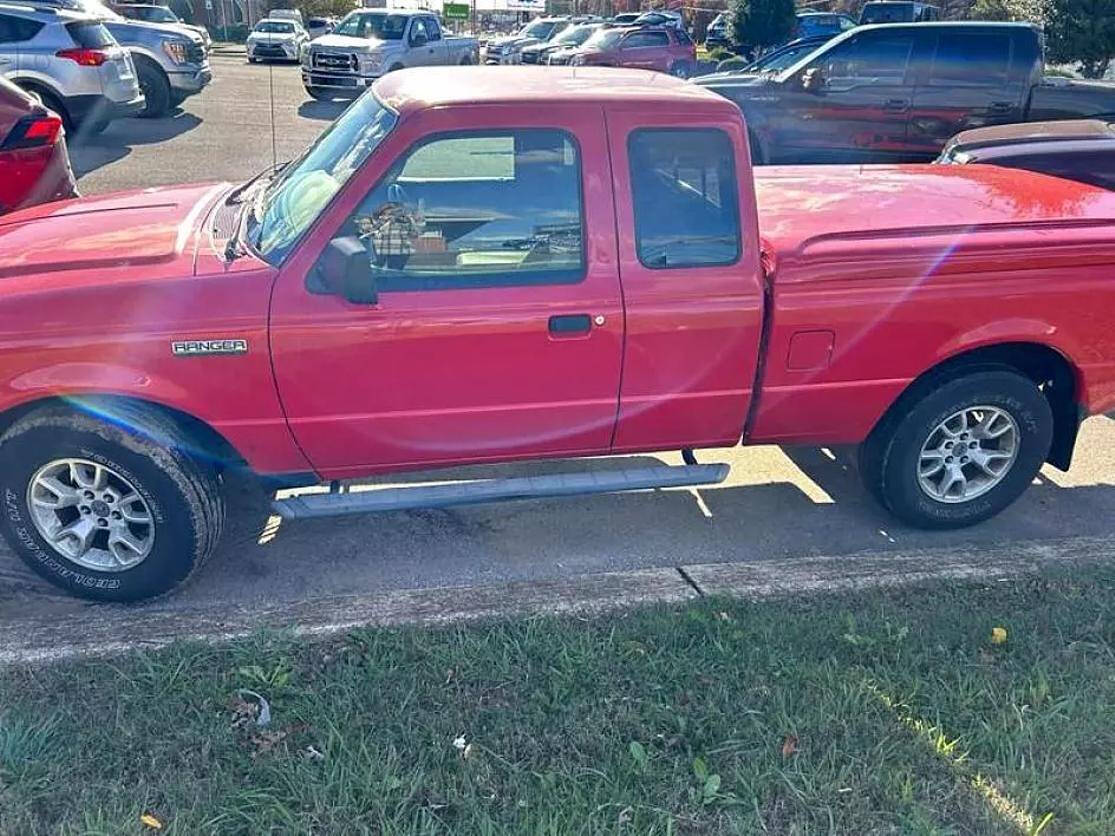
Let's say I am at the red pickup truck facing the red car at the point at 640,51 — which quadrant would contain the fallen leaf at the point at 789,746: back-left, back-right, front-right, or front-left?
back-right

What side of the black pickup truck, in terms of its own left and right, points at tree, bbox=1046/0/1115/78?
right

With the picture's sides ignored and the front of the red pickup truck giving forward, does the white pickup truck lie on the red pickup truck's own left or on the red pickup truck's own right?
on the red pickup truck's own right

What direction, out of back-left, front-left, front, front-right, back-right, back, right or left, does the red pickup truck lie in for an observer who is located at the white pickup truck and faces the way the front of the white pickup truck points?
front-left

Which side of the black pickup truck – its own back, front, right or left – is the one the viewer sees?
left

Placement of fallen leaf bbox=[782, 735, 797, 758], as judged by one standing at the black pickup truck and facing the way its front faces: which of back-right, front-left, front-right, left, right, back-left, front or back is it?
left

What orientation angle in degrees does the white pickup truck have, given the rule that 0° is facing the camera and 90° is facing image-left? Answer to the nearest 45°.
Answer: approximately 45°

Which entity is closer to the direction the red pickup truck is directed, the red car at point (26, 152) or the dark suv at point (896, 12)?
the red car

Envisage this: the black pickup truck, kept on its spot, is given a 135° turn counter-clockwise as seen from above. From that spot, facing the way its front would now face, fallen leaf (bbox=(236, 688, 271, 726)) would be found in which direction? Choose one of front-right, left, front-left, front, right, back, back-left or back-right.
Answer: front-right

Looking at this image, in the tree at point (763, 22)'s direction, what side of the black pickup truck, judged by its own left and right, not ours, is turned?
right

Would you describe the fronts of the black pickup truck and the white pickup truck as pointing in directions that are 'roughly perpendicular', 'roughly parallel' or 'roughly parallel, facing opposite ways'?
roughly perpendicular

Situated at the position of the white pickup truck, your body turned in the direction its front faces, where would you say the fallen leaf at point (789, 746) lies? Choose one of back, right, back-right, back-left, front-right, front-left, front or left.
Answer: front-left

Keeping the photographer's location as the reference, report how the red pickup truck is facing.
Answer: facing to the left of the viewer

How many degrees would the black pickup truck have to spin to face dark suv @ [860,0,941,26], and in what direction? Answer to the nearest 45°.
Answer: approximately 90° to its right

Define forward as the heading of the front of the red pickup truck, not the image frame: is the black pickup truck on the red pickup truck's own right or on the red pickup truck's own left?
on the red pickup truck's own right
